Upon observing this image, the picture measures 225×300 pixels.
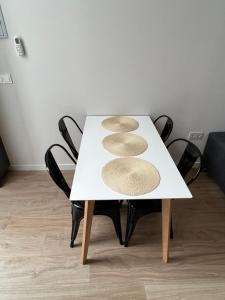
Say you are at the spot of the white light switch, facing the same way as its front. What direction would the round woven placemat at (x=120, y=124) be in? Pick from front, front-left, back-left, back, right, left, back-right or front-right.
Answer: front-left

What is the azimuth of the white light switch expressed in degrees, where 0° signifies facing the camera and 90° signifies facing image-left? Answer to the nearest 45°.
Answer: approximately 0°

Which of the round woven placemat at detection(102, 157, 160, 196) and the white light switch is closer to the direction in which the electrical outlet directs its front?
the round woven placemat

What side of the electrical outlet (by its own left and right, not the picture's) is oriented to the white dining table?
front

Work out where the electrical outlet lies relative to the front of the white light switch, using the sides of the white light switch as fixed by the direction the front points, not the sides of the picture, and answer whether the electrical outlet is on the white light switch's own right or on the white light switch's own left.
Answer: on the white light switch's own left

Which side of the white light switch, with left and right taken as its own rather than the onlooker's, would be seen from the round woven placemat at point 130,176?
front

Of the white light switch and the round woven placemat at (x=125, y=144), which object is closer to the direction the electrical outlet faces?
the round woven placemat

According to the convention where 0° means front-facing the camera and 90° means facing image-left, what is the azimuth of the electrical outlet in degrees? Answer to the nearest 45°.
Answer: approximately 0°

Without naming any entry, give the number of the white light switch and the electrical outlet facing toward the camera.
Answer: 2

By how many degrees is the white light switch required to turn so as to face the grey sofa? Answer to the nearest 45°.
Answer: approximately 45° to its left

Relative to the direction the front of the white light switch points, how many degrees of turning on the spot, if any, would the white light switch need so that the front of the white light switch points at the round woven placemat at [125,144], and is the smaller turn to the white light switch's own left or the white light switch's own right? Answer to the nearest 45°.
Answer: approximately 45° to the white light switch's own left

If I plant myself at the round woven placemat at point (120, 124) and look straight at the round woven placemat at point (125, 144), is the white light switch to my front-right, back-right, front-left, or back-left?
back-right

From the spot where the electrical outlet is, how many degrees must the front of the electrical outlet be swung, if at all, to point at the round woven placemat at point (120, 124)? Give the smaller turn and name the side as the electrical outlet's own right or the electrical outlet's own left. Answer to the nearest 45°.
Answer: approximately 45° to the electrical outlet's own right
